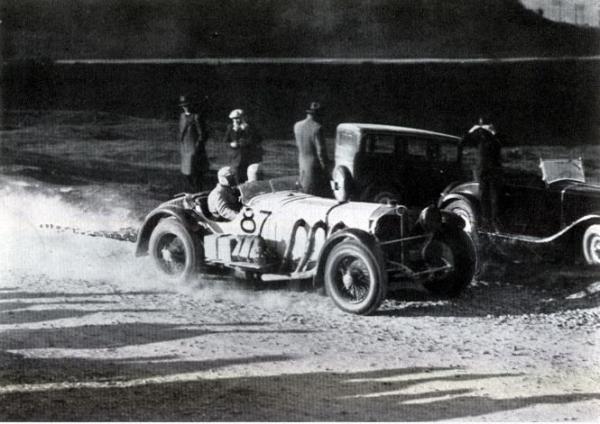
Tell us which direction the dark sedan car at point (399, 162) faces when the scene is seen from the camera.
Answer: facing away from the viewer and to the right of the viewer

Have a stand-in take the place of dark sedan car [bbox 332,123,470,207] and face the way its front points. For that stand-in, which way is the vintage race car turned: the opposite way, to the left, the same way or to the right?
to the right

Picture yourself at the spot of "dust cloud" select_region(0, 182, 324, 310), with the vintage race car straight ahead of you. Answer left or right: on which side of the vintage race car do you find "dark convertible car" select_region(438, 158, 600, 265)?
left

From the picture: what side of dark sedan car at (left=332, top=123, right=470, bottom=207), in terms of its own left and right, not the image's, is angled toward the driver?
back

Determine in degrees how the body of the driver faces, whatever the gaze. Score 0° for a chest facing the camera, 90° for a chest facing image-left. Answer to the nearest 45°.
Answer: approximately 315°

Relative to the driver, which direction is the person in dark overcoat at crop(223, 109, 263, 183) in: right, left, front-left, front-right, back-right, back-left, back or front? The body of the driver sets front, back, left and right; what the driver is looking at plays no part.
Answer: back-left

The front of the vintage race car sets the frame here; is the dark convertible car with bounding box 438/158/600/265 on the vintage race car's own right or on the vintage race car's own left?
on the vintage race car's own left

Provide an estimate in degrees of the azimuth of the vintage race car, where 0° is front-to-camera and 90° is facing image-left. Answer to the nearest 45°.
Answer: approximately 315°
